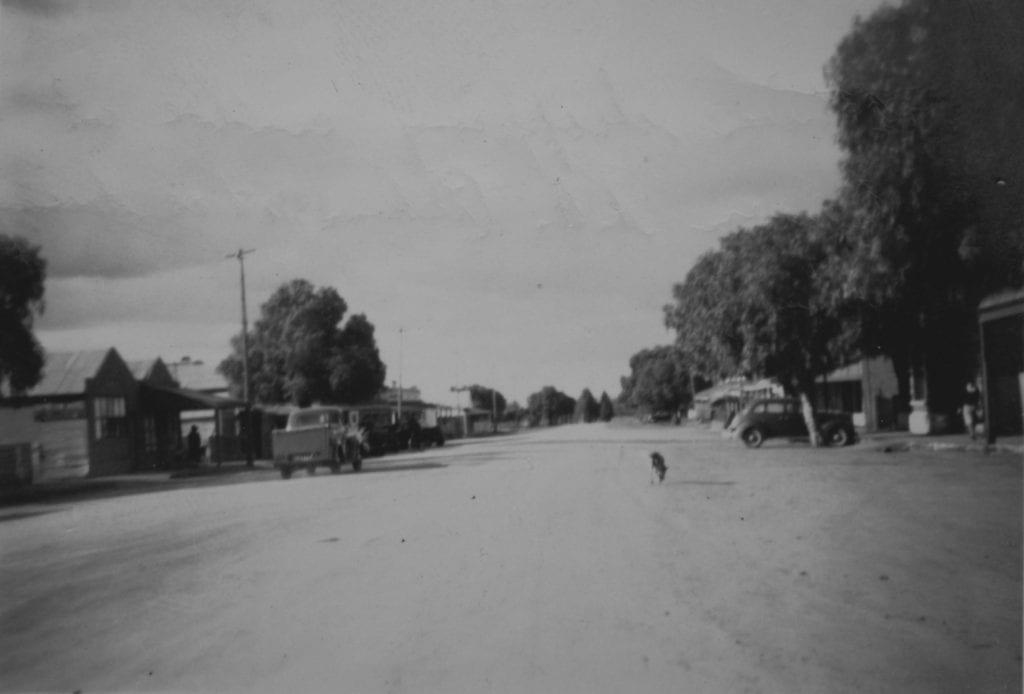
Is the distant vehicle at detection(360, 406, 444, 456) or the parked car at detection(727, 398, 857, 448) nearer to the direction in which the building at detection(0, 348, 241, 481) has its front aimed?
the parked car

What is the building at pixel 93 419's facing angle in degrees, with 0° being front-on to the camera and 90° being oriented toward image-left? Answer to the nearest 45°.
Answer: approximately 315°

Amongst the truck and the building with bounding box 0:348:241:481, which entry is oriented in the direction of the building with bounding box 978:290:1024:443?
the building with bounding box 0:348:241:481

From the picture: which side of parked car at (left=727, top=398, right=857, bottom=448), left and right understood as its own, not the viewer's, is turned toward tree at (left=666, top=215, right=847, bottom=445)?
right

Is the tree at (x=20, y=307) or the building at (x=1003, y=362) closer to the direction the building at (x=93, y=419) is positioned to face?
the building

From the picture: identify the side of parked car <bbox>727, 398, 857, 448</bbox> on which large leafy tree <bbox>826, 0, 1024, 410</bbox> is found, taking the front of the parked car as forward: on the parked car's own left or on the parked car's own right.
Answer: on the parked car's own right
